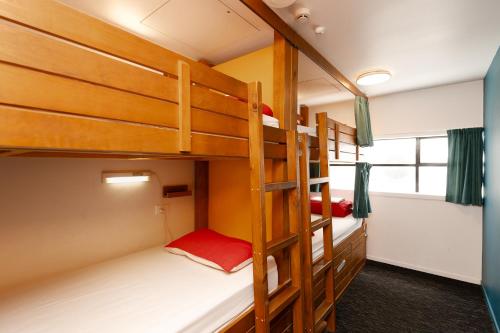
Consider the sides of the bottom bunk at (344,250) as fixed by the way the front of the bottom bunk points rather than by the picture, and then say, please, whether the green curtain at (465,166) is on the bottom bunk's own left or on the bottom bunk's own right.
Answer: on the bottom bunk's own left

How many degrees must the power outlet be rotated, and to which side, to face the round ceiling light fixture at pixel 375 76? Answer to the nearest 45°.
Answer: approximately 45° to its left

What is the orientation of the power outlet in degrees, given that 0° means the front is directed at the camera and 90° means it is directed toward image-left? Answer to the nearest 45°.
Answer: approximately 315°

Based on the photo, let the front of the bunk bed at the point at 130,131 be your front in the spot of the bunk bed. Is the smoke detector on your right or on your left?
on your left

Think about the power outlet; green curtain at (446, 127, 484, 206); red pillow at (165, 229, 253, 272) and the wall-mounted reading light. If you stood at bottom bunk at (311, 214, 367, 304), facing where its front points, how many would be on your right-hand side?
3

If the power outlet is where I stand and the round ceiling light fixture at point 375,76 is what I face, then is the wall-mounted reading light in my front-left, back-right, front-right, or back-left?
back-right

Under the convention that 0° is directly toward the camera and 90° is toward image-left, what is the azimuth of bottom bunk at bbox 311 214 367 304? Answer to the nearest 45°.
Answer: approximately 315°

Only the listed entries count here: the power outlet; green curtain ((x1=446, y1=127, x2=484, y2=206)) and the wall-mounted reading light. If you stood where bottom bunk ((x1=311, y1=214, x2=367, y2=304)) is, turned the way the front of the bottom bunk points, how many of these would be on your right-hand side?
2
